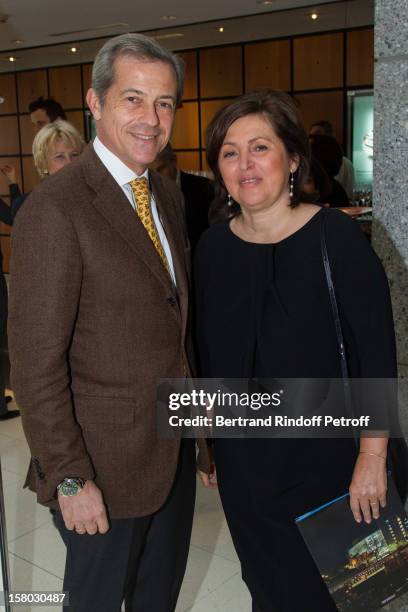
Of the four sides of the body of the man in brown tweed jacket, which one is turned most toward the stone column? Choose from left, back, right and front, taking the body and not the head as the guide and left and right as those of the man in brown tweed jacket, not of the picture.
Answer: left

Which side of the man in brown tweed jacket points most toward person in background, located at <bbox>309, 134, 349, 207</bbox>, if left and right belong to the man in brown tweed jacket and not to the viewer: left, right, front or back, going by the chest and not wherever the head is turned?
left

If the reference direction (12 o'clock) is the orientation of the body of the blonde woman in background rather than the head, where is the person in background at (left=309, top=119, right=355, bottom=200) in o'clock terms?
The person in background is roughly at 9 o'clock from the blonde woman in background.

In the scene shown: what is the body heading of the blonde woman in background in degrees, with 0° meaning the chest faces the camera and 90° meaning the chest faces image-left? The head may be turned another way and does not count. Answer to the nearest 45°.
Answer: approximately 315°
